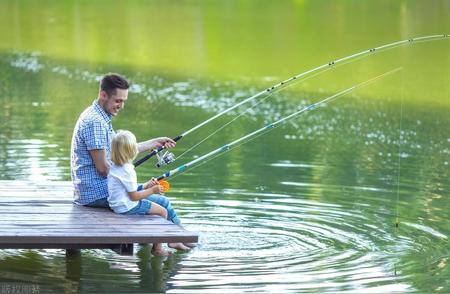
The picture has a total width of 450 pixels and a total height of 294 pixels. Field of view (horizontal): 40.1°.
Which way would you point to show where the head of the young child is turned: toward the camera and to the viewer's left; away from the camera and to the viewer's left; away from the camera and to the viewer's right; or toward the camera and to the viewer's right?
away from the camera and to the viewer's right

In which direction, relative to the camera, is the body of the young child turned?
to the viewer's right

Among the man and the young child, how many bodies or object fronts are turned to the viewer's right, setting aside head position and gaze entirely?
2

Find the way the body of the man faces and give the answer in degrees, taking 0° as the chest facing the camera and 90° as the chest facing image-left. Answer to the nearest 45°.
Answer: approximately 270°
